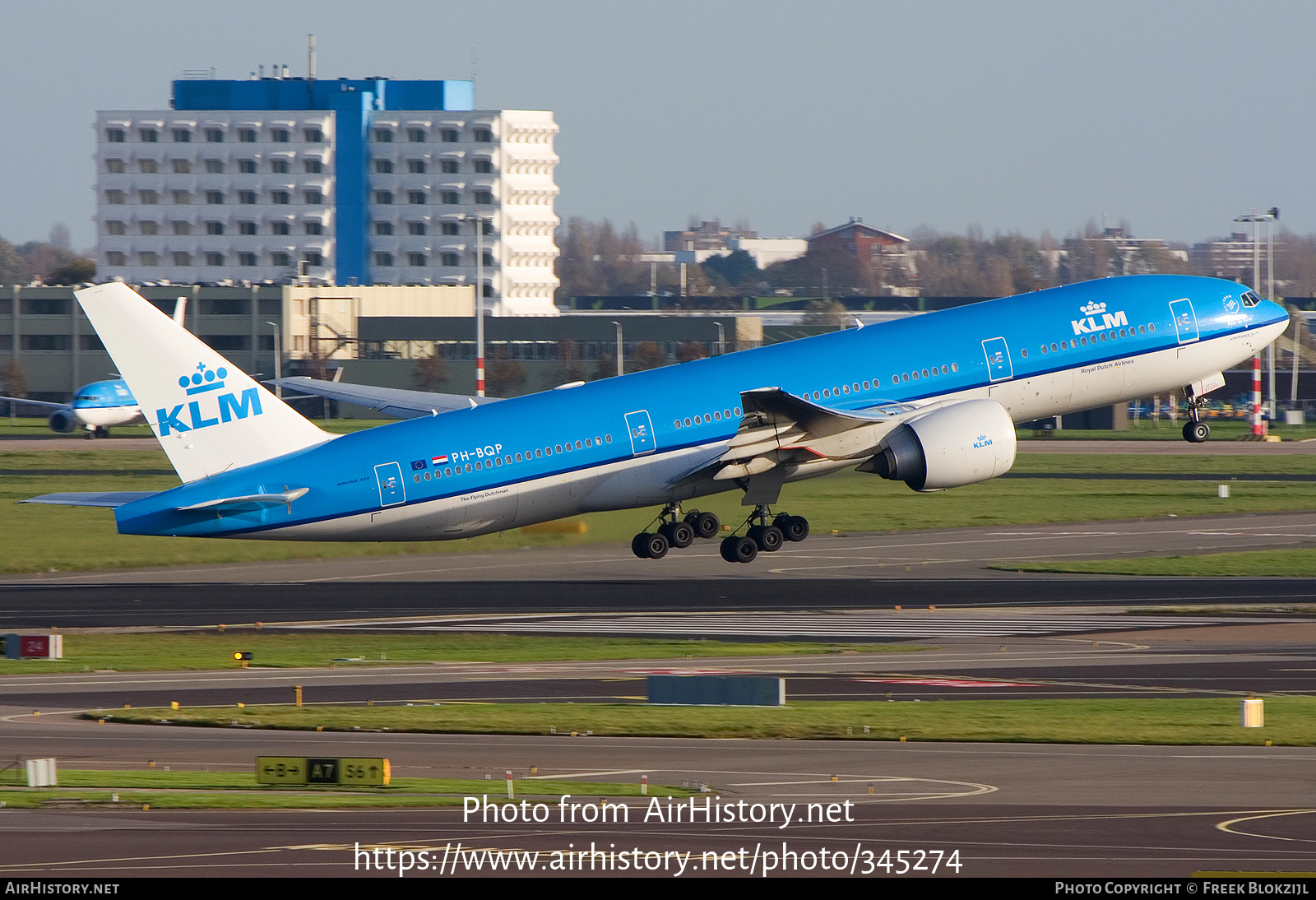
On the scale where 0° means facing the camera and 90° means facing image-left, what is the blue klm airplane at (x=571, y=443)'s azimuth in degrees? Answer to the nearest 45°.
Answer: approximately 270°
